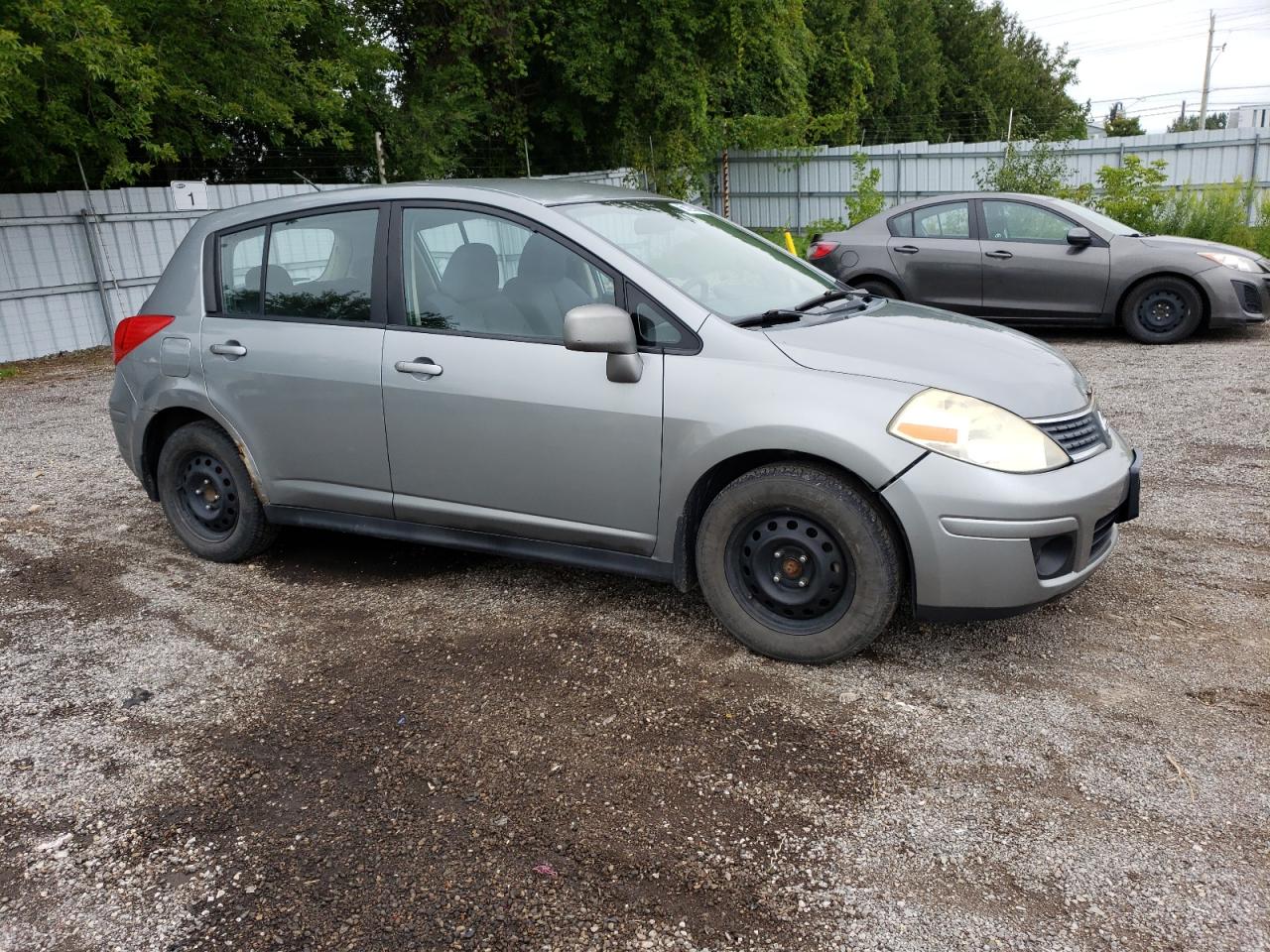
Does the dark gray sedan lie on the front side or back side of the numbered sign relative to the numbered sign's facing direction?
on the front side

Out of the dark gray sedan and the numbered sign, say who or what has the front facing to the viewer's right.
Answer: the dark gray sedan

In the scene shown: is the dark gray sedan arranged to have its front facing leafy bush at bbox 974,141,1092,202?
no

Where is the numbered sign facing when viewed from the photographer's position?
facing the viewer

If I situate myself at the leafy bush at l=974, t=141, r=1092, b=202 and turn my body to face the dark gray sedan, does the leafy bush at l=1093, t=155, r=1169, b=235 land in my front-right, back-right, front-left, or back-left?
front-left

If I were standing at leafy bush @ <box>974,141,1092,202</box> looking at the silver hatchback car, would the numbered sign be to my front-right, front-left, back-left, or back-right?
front-right

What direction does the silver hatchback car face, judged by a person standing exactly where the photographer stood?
facing the viewer and to the right of the viewer

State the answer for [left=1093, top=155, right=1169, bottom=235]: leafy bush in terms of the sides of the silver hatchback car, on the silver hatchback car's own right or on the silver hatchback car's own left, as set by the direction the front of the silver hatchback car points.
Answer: on the silver hatchback car's own left

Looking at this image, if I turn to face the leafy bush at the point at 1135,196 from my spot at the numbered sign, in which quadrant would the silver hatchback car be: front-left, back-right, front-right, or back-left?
front-right

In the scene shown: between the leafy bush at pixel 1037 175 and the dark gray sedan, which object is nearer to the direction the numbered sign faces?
the dark gray sedan

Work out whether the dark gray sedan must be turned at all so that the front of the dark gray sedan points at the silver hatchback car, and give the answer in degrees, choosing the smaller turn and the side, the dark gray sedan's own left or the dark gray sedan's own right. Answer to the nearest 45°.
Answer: approximately 90° to the dark gray sedan's own right

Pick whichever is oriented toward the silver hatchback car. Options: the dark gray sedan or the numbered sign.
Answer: the numbered sign

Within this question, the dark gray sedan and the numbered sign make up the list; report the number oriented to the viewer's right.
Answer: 1

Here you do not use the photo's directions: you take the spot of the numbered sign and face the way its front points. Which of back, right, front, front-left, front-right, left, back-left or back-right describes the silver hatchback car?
front

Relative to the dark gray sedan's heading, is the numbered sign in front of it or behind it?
behind

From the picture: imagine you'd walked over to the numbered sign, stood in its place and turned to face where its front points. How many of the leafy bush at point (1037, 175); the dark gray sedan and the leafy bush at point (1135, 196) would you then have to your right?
0

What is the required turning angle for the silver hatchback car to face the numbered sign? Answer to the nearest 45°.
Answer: approximately 180°

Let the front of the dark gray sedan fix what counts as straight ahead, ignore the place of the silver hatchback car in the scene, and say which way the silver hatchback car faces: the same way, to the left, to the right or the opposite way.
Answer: the same way

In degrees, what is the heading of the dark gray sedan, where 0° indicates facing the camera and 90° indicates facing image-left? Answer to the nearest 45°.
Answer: approximately 270°
